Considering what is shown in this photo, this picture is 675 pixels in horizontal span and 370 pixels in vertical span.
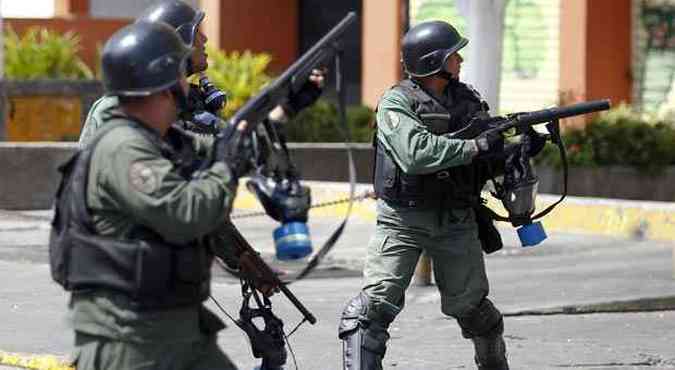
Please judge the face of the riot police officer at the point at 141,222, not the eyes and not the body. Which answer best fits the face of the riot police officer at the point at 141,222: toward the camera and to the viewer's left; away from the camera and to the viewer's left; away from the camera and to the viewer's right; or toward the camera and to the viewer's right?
away from the camera and to the viewer's right

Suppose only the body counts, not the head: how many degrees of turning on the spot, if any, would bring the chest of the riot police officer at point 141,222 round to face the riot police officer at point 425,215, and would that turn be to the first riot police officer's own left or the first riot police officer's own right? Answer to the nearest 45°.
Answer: approximately 45° to the first riot police officer's own left

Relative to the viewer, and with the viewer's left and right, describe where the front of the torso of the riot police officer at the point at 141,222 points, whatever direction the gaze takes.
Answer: facing to the right of the viewer

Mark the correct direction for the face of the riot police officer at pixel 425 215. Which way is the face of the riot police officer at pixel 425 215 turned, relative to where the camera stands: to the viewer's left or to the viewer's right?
to the viewer's right
